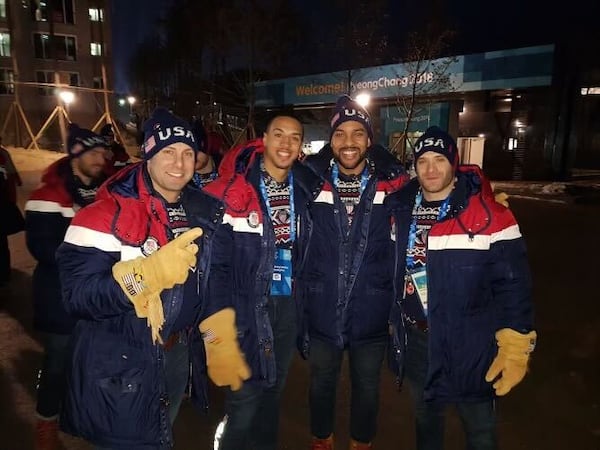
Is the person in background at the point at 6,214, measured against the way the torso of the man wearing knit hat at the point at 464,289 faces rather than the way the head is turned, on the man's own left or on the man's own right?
on the man's own right

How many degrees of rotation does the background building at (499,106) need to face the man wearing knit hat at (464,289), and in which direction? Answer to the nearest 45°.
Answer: approximately 45° to its left

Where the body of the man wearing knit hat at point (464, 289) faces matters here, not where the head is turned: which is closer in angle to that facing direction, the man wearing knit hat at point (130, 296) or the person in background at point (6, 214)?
the man wearing knit hat

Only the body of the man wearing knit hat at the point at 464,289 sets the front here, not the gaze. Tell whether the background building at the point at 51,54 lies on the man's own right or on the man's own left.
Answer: on the man's own right

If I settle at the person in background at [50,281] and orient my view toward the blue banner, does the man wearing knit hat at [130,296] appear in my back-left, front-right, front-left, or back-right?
back-right

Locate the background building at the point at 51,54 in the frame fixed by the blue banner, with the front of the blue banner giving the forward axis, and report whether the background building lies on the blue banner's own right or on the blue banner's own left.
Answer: on the blue banner's own right

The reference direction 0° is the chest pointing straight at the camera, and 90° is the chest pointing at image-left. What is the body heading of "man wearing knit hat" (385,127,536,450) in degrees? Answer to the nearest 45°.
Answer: approximately 45°

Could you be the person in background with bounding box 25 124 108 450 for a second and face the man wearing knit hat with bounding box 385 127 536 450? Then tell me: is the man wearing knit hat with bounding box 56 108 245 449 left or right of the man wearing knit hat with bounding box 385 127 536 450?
right
